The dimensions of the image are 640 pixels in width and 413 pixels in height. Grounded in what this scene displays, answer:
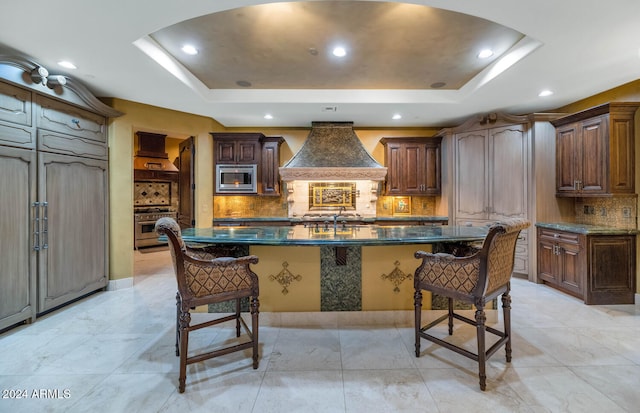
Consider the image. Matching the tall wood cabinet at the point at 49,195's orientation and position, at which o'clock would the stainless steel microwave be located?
The stainless steel microwave is roughly at 10 o'clock from the tall wood cabinet.

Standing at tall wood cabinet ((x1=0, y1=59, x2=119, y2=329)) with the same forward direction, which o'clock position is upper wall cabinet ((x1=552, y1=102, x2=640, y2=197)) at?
The upper wall cabinet is roughly at 12 o'clock from the tall wood cabinet.

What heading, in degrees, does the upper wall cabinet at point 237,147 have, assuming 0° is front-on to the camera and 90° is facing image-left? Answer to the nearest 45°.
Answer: approximately 0°

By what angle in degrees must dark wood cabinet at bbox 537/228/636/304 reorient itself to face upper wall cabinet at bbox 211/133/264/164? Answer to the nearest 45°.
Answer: approximately 45° to its right

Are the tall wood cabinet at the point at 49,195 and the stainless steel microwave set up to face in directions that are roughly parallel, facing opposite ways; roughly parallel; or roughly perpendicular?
roughly perpendicular

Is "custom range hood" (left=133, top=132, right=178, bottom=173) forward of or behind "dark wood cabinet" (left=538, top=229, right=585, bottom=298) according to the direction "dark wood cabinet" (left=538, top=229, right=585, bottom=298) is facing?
forward

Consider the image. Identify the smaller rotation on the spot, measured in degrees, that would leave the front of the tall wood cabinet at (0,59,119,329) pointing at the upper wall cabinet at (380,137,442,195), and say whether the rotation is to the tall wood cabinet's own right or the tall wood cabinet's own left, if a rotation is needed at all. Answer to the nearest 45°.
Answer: approximately 45° to the tall wood cabinet's own left

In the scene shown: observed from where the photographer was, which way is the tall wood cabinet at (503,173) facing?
facing the viewer and to the left of the viewer

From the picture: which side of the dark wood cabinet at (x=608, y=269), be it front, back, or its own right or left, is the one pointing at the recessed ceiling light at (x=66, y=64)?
front

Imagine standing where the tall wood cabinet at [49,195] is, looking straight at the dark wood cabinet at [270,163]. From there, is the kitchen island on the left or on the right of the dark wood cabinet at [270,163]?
right

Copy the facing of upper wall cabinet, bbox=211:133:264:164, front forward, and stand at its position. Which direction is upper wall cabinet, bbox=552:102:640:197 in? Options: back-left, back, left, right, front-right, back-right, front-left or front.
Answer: front-left

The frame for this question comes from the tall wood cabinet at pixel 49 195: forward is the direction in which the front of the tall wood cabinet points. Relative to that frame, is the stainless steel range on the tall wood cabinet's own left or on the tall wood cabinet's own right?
on the tall wood cabinet's own left

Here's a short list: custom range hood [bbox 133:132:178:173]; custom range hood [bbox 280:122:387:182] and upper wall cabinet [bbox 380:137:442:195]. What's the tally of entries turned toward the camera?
3
